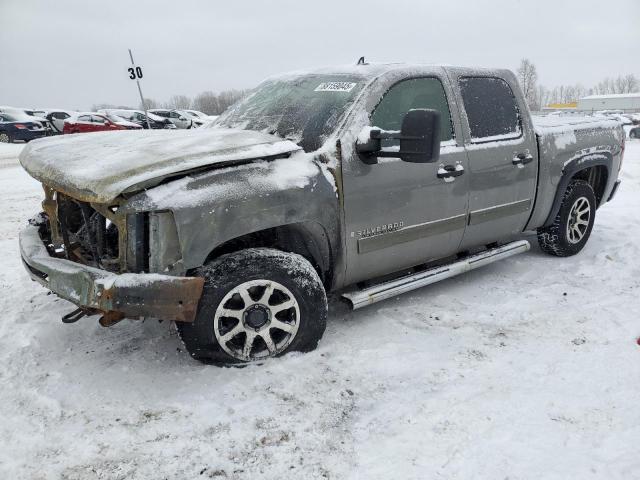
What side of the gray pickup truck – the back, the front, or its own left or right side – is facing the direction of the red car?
right

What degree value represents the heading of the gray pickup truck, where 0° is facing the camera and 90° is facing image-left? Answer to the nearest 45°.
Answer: approximately 45°

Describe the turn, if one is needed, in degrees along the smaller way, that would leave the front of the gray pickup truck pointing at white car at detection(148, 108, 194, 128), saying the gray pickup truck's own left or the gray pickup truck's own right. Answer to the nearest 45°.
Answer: approximately 135° to the gray pickup truck's own right

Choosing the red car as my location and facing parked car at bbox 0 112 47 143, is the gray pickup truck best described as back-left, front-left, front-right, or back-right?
front-left

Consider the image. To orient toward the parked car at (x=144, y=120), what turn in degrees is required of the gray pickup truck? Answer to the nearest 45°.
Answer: approximately 135° to its right
